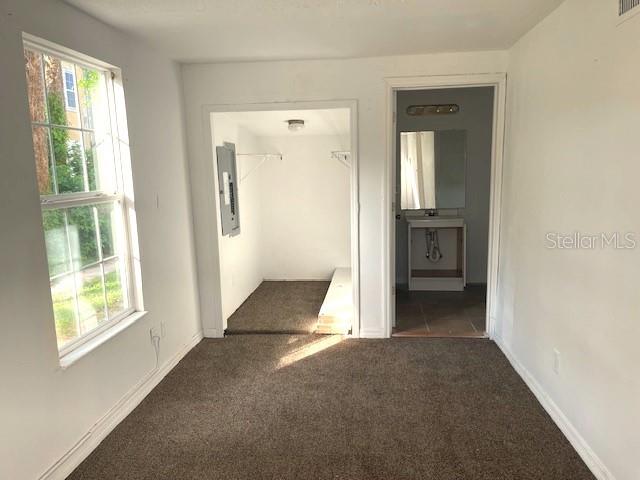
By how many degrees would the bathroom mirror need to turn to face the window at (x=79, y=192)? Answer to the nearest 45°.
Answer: approximately 45° to its right

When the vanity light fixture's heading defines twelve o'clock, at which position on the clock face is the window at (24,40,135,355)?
The window is roughly at 1 o'clock from the vanity light fixture.

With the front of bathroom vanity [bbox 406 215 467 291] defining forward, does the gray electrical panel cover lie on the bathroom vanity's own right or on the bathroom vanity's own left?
on the bathroom vanity's own right

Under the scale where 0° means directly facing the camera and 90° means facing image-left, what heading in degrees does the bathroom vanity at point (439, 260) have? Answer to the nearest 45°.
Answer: approximately 0°

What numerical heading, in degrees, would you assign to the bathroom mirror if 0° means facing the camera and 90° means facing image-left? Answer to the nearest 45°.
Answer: approximately 0°

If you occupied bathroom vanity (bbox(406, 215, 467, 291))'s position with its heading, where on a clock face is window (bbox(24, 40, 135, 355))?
The window is roughly at 1 o'clock from the bathroom vanity.
